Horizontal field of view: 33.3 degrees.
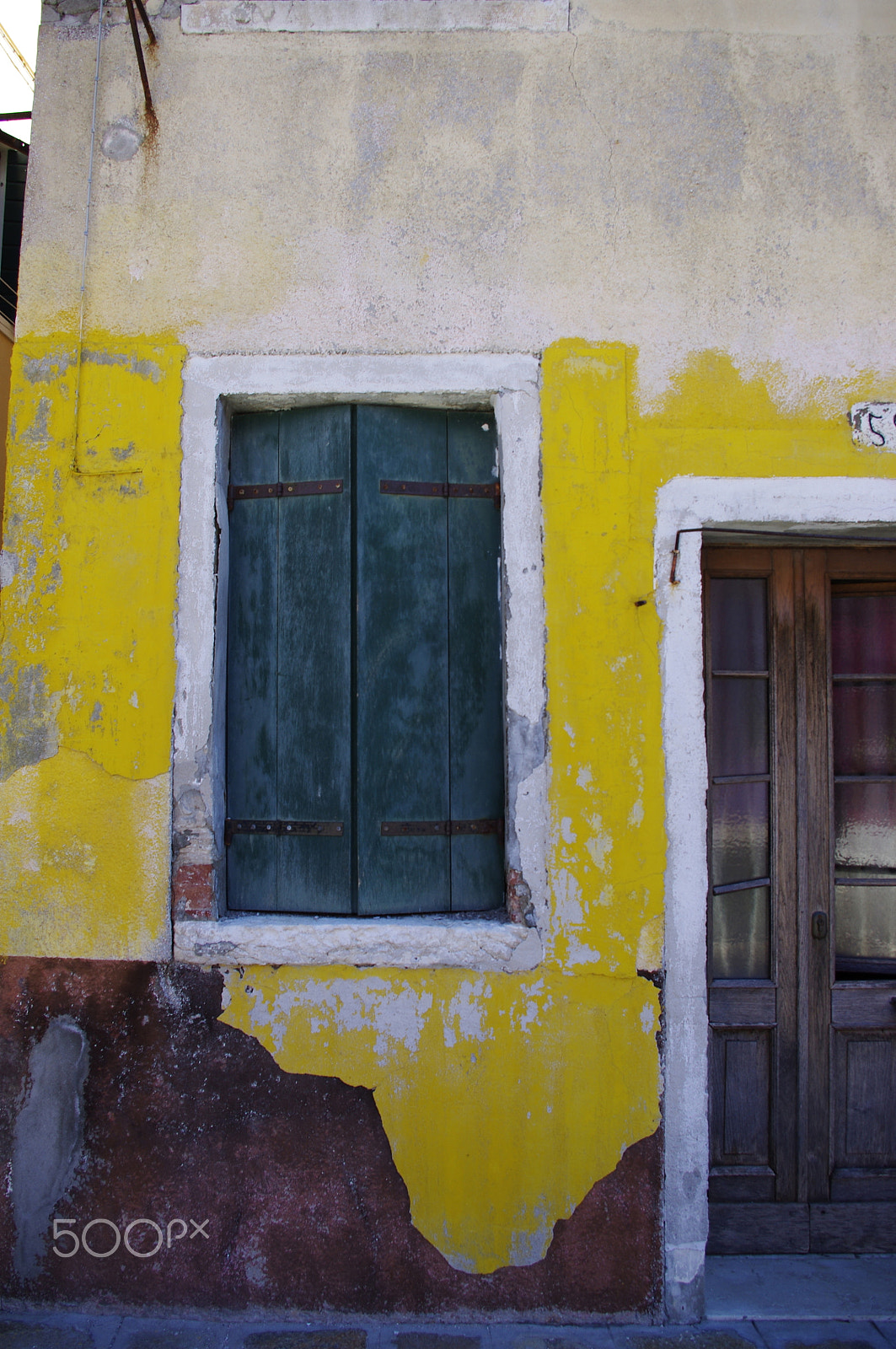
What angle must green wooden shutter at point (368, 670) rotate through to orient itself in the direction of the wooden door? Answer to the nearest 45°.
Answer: approximately 90° to its left

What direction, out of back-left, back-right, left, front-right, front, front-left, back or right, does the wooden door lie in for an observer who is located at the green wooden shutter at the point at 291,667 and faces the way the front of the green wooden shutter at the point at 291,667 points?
left
